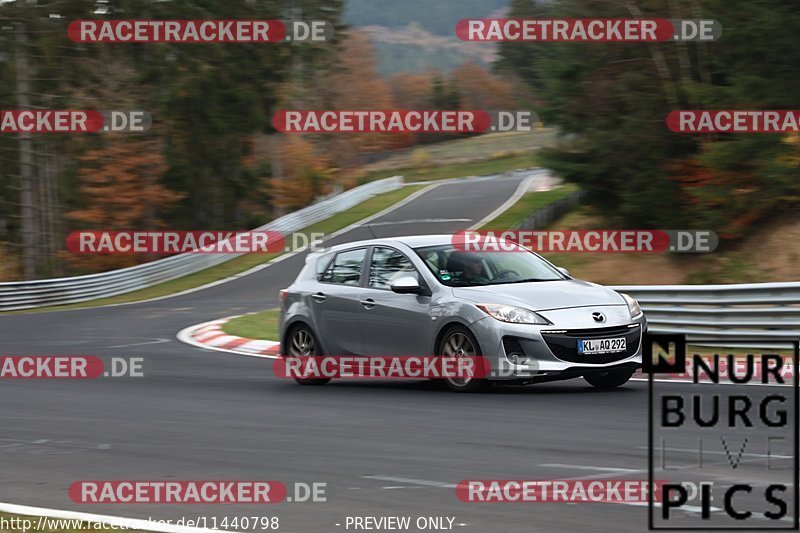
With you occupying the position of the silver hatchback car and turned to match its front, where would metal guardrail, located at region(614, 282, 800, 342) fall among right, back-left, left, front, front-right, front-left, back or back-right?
left

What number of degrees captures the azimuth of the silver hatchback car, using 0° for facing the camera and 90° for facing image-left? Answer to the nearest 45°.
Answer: approximately 315°

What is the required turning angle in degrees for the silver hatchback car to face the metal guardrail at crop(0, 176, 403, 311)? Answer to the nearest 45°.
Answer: approximately 180°
